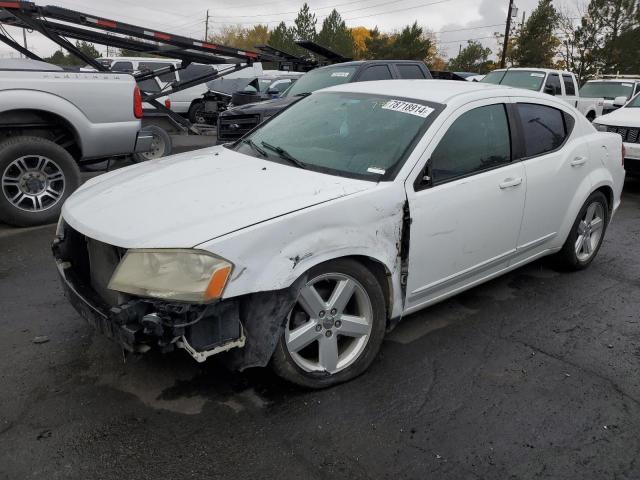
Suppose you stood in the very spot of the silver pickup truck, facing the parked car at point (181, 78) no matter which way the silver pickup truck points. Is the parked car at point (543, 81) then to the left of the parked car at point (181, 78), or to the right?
right

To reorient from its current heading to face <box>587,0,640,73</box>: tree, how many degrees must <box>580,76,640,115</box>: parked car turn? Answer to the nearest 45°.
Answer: approximately 135° to its right

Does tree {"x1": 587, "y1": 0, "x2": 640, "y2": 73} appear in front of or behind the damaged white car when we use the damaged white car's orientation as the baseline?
behind

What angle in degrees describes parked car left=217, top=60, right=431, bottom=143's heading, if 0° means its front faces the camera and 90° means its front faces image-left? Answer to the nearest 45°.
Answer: approximately 45°

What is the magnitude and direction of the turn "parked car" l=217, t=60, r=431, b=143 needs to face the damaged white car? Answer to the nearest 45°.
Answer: approximately 45° to its left

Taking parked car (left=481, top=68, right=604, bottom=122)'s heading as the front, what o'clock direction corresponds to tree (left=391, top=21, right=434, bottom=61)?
The tree is roughly at 4 o'clock from the parked car.

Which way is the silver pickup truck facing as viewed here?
to the viewer's left

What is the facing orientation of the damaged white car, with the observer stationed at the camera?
facing the viewer and to the left of the viewer
